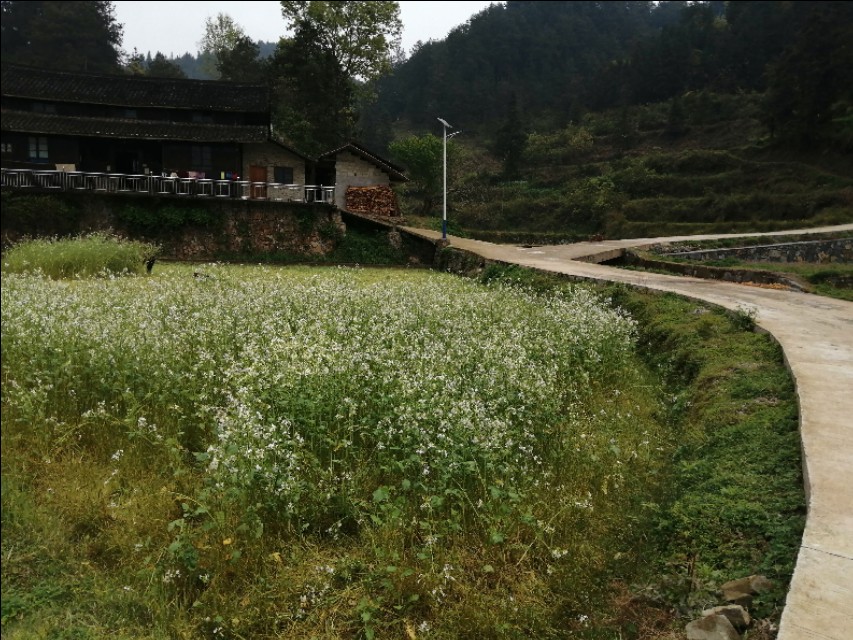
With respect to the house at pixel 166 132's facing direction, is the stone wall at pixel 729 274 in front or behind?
in front

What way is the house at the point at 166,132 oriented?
toward the camera

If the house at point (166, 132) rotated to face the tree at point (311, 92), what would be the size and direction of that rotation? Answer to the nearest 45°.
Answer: approximately 135° to its left

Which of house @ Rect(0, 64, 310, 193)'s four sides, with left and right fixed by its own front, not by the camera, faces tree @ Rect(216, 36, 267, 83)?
back

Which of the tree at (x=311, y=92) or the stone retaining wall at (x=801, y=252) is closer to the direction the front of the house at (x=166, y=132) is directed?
the stone retaining wall

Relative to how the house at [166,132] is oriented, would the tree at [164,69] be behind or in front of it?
behind

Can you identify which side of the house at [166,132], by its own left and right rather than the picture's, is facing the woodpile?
left

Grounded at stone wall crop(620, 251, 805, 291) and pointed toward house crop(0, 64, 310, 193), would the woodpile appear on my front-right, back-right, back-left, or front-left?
front-right

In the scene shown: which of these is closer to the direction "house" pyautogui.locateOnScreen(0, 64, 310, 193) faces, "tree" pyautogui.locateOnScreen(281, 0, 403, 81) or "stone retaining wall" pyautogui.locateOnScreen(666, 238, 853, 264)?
the stone retaining wall

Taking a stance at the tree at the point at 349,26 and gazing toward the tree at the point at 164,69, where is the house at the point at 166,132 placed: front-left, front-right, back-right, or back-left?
front-left
